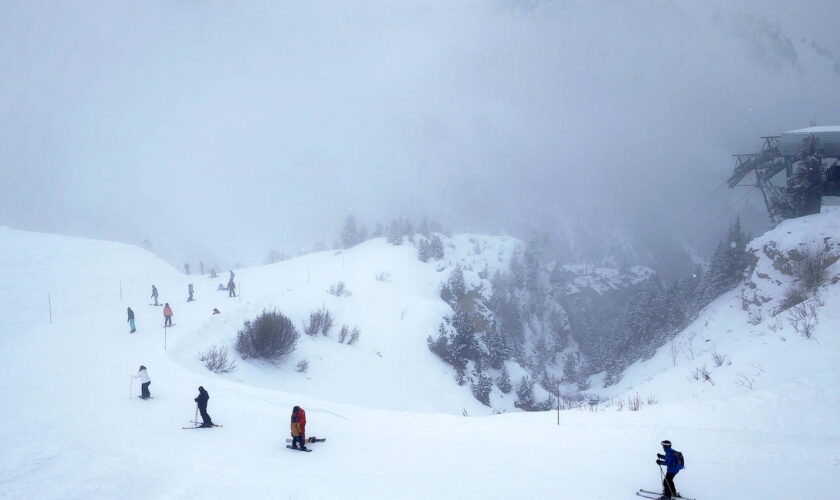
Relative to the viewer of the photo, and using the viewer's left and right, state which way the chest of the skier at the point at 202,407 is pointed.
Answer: facing the viewer and to the left of the viewer

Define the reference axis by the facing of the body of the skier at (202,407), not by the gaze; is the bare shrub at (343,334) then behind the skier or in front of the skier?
behind

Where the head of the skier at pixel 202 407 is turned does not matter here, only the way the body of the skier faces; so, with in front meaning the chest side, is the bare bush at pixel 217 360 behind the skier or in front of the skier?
behind

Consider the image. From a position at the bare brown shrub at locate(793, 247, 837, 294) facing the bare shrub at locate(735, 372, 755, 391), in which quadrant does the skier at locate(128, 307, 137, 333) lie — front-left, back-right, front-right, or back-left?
front-right
